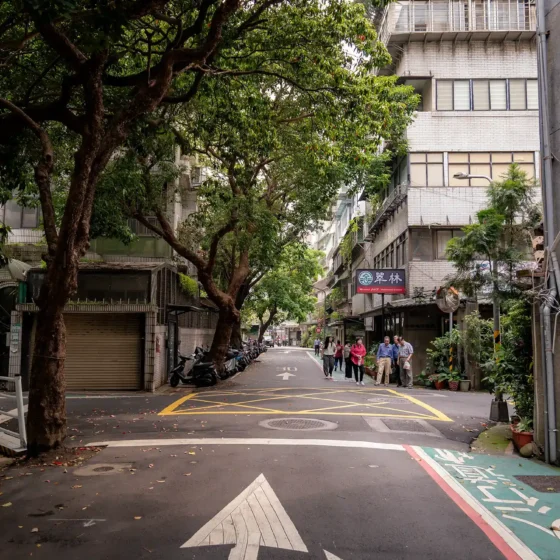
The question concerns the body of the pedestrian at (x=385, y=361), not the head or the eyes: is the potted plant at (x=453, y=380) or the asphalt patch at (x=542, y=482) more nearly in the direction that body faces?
the asphalt patch

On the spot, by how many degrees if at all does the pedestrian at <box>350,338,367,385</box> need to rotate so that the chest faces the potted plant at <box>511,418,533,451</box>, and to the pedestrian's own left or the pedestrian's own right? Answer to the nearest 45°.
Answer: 0° — they already face it

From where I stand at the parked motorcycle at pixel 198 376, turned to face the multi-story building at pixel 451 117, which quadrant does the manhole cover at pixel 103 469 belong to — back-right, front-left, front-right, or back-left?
back-right

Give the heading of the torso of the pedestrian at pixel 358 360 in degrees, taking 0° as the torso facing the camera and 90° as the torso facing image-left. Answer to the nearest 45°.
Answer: approximately 0°

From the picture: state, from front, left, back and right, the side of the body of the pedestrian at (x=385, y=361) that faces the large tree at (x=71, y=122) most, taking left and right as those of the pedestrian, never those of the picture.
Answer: front
